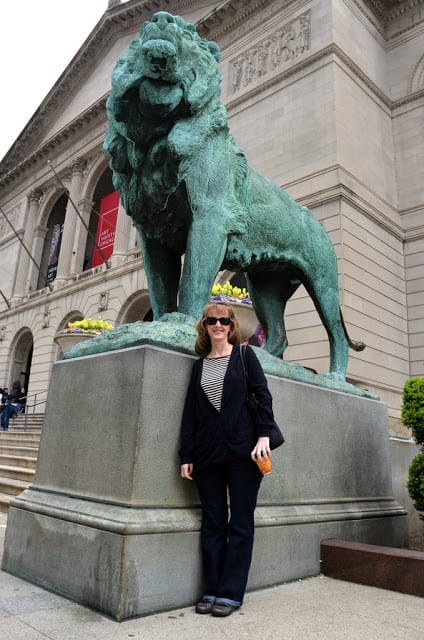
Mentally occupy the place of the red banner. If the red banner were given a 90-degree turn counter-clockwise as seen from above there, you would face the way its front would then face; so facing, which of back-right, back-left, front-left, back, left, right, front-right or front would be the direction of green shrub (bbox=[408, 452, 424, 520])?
front-right

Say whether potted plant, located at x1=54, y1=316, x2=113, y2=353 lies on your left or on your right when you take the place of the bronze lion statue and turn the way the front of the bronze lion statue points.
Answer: on your right

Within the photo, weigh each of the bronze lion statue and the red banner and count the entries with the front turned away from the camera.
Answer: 0

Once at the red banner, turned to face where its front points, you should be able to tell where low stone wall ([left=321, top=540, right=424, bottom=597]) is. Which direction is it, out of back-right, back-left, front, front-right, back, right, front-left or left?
front-left

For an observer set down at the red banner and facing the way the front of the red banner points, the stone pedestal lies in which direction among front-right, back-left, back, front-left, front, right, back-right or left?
front-left

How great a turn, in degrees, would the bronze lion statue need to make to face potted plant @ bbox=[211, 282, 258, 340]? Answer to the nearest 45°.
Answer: approximately 135° to its right

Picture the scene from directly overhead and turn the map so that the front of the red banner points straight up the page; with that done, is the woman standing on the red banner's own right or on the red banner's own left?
on the red banner's own left

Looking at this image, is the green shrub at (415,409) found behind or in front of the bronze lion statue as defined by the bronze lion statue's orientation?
behind

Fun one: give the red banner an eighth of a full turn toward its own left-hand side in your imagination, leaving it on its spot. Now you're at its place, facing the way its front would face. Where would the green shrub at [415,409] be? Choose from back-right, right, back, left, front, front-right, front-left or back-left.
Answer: front
